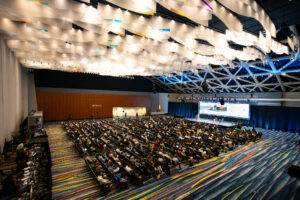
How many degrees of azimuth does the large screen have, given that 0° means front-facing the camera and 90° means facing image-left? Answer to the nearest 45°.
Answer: approximately 45°
